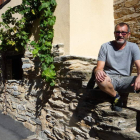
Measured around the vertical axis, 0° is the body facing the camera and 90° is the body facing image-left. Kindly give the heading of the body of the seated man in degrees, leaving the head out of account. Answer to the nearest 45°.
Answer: approximately 0°

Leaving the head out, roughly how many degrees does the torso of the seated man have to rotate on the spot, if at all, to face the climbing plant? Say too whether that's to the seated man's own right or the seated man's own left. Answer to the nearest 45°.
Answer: approximately 135° to the seated man's own right
